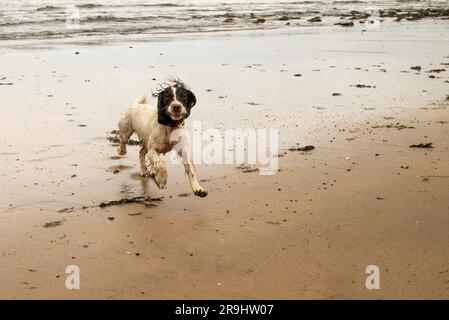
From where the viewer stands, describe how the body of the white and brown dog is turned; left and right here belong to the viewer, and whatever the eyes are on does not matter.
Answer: facing the viewer and to the right of the viewer

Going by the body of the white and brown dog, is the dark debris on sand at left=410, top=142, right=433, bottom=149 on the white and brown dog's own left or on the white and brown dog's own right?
on the white and brown dog's own left

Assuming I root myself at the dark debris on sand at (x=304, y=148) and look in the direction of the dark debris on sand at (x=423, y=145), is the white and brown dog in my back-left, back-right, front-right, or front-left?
back-right

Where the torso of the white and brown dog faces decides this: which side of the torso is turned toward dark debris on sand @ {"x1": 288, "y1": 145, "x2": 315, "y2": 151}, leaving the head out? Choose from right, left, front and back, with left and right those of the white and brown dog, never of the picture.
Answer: left
